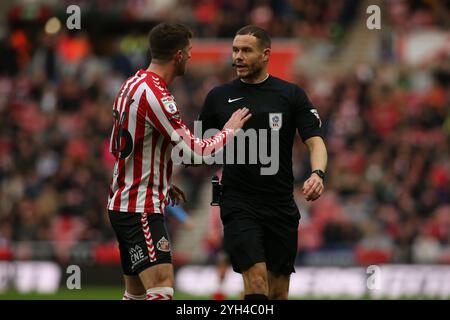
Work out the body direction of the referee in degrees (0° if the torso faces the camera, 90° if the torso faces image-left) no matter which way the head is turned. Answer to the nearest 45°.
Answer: approximately 0°
